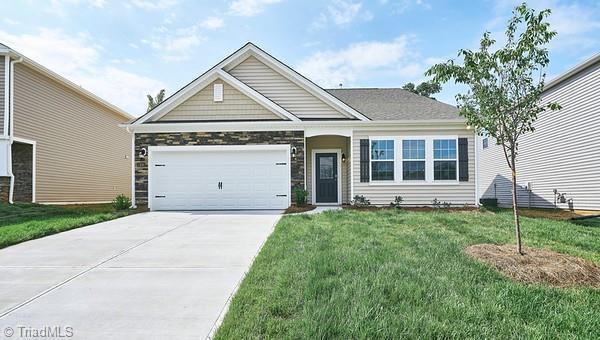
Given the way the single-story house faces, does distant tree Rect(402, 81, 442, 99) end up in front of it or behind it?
behind

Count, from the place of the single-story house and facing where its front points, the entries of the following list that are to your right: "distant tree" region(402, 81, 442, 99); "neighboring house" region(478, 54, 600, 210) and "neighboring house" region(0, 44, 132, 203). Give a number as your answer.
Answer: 1

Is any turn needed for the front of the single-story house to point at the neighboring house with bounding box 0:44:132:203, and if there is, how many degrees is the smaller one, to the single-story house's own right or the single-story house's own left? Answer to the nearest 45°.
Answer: approximately 90° to the single-story house's own right

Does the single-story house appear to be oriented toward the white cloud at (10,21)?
no

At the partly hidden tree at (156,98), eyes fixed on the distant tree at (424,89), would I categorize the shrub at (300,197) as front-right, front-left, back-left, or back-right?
front-right

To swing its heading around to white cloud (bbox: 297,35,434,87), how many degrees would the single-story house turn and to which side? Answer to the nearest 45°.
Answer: approximately 135° to its left

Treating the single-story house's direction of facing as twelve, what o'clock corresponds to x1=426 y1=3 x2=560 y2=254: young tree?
The young tree is roughly at 11 o'clock from the single-story house.

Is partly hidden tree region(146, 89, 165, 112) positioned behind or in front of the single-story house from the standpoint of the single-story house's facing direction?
behind

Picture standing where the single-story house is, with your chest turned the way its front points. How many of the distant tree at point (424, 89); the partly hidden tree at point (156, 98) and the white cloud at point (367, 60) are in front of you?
0

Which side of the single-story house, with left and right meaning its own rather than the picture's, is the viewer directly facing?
front

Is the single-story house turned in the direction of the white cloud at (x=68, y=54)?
no
